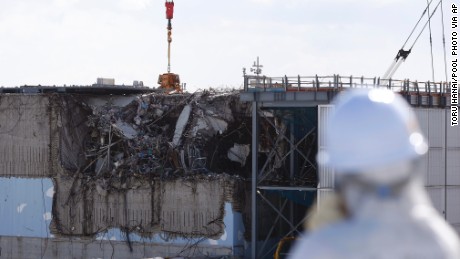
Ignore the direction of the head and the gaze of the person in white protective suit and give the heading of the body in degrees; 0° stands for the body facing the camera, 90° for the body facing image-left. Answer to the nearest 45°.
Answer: approximately 180°

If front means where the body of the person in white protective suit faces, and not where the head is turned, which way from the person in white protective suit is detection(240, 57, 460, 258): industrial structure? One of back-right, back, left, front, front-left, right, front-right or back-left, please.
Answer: front

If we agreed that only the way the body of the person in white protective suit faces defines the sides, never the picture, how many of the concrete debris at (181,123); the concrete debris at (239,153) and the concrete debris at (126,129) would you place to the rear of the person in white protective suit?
0

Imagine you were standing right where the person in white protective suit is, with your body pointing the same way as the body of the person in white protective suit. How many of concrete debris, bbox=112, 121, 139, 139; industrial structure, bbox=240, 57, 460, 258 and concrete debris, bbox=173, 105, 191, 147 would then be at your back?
0

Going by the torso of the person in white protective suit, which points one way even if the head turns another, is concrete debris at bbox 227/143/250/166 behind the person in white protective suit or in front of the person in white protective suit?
in front

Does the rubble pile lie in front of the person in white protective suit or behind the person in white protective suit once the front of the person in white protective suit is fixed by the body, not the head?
in front

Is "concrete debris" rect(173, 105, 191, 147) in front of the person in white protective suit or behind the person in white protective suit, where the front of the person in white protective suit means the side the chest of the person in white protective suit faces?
in front
